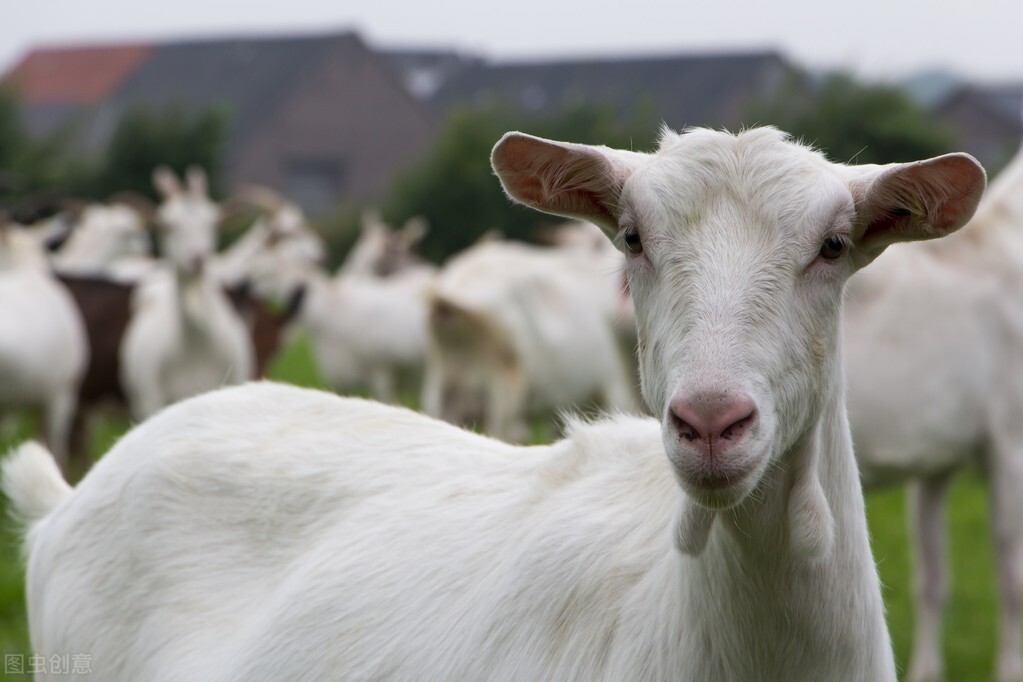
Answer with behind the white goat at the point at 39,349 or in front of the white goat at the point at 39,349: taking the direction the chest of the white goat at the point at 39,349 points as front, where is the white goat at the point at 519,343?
behind

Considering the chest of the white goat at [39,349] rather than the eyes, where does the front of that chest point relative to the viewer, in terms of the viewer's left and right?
facing to the left of the viewer

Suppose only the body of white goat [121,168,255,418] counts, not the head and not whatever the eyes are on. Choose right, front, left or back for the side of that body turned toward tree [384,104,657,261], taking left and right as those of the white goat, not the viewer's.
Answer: back

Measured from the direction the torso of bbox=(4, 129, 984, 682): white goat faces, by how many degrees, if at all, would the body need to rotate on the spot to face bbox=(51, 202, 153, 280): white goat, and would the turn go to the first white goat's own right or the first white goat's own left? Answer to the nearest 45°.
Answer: approximately 135° to the first white goat's own left

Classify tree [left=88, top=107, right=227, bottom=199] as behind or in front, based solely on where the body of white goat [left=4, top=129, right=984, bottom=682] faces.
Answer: behind

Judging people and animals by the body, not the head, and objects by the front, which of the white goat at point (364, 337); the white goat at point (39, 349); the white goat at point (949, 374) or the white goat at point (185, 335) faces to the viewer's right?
the white goat at point (949, 374)

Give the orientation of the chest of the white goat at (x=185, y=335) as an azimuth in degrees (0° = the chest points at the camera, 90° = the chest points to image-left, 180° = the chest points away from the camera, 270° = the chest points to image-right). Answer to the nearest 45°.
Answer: approximately 0°

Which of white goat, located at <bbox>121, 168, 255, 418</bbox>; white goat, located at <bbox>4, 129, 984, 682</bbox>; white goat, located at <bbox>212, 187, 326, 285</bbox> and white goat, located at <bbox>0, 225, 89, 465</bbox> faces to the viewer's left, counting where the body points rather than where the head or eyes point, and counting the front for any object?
white goat, located at <bbox>0, 225, 89, 465</bbox>

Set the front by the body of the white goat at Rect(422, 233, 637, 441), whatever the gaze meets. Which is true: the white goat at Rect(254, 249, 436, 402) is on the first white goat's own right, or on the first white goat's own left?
on the first white goat's own left

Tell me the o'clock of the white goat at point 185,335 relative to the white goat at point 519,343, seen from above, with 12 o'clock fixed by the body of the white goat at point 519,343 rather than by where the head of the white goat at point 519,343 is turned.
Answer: the white goat at point 185,335 is roughly at 7 o'clock from the white goat at point 519,343.

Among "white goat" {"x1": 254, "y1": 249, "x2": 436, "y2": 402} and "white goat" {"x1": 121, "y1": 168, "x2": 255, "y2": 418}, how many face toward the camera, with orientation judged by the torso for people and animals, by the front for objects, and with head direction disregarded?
1

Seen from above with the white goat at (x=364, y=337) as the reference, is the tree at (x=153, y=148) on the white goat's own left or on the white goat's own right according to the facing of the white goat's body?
on the white goat's own right

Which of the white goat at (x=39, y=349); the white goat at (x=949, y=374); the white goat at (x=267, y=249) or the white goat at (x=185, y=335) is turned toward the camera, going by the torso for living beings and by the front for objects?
the white goat at (x=185, y=335)
